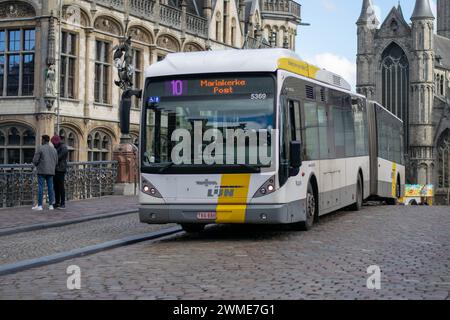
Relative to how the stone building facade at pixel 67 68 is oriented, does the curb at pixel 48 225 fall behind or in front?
in front

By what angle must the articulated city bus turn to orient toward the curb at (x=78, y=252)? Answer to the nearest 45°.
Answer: approximately 45° to its right

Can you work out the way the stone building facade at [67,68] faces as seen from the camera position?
facing the viewer and to the right of the viewer

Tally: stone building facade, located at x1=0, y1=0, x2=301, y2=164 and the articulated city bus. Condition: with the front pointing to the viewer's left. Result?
0

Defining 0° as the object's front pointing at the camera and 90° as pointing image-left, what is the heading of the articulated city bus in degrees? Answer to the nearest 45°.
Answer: approximately 0°

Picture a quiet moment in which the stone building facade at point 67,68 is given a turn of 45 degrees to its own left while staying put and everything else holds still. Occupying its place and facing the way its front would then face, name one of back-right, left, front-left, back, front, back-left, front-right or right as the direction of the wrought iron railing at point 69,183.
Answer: right

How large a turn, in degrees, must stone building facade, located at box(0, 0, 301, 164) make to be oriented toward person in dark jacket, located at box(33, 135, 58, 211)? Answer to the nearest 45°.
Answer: approximately 45° to its right
